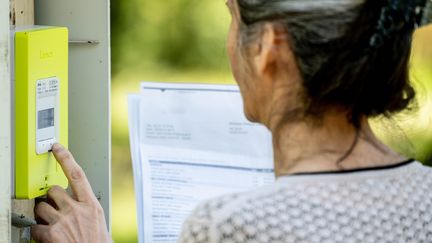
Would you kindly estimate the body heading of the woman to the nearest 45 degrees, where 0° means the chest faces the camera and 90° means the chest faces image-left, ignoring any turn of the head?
approximately 135°

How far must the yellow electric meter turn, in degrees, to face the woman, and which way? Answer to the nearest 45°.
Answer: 0° — it already faces them

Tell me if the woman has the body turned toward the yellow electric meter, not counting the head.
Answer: yes

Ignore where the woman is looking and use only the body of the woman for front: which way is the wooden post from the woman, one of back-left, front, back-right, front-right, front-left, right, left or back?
front

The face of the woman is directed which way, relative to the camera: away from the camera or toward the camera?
away from the camera

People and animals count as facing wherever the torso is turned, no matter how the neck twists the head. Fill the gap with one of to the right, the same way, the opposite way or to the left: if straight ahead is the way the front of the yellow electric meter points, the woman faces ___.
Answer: the opposite way

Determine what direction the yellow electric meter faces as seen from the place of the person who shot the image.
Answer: facing the viewer and to the right of the viewer
